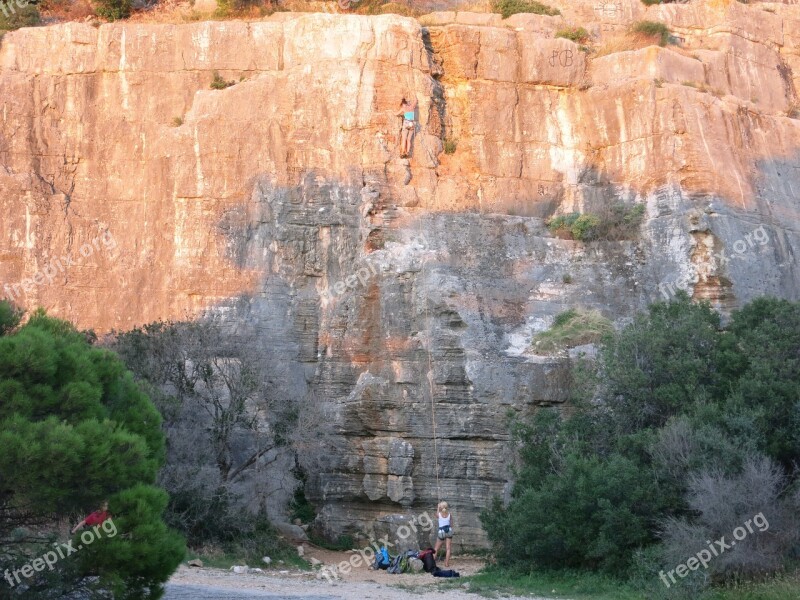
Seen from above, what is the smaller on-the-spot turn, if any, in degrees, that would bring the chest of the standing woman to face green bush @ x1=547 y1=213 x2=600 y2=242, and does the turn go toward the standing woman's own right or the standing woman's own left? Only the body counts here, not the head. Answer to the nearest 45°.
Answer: approximately 45° to the standing woman's own right

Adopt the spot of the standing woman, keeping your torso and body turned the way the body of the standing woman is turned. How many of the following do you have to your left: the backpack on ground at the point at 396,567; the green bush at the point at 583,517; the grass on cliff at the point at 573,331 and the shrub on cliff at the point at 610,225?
1

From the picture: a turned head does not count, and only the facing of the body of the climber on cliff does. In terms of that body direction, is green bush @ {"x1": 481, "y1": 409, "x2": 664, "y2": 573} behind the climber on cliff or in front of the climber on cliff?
behind

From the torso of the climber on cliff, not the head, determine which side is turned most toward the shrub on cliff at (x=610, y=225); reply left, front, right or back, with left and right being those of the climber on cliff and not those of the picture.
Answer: right

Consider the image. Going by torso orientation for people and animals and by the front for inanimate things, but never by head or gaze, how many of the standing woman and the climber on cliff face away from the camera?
2

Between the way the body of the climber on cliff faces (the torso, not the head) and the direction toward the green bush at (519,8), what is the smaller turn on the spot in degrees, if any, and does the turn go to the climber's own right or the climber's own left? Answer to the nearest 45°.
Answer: approximately 45° to the climber's own right

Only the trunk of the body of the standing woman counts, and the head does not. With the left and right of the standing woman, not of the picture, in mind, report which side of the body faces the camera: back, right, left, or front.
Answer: back

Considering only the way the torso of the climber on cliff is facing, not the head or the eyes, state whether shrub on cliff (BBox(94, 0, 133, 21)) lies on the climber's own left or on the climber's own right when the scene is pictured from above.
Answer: on the climber's own left

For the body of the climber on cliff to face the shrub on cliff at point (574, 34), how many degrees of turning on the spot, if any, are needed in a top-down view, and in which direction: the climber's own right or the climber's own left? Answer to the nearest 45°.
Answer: approximately 45° to the climber's own right

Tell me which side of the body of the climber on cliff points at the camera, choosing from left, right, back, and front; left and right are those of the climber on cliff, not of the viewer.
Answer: back

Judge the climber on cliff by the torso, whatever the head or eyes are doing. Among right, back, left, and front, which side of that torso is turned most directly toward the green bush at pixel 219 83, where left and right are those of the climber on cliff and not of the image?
left
